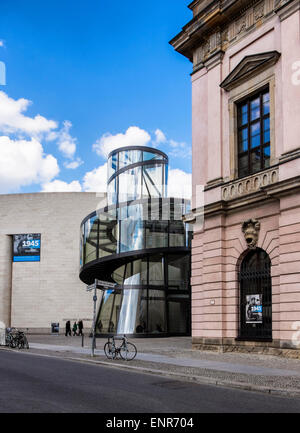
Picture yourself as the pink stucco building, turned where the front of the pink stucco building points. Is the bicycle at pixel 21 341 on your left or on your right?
on your right

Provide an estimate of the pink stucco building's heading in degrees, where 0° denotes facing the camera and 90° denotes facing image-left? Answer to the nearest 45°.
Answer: approximately 45°

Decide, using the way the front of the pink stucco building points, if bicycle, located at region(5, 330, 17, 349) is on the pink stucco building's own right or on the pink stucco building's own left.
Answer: on the pink stucco building's own right

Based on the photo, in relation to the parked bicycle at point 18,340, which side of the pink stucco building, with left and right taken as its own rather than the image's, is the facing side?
right
